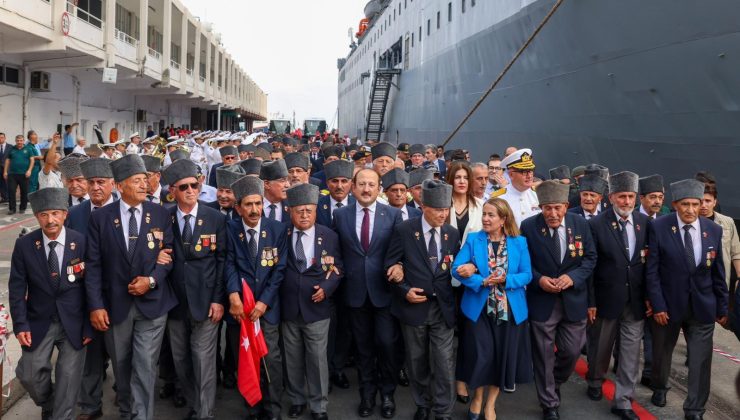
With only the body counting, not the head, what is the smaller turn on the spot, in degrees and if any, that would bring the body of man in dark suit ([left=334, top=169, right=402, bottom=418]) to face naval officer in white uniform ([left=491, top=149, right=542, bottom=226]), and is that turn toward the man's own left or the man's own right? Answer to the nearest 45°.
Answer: approximately 135° to the man's own left

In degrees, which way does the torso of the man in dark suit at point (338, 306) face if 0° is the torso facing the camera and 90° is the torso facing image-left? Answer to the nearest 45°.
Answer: approximately 0°

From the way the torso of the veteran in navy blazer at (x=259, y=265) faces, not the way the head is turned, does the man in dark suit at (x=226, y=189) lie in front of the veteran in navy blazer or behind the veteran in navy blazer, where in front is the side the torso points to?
behind
